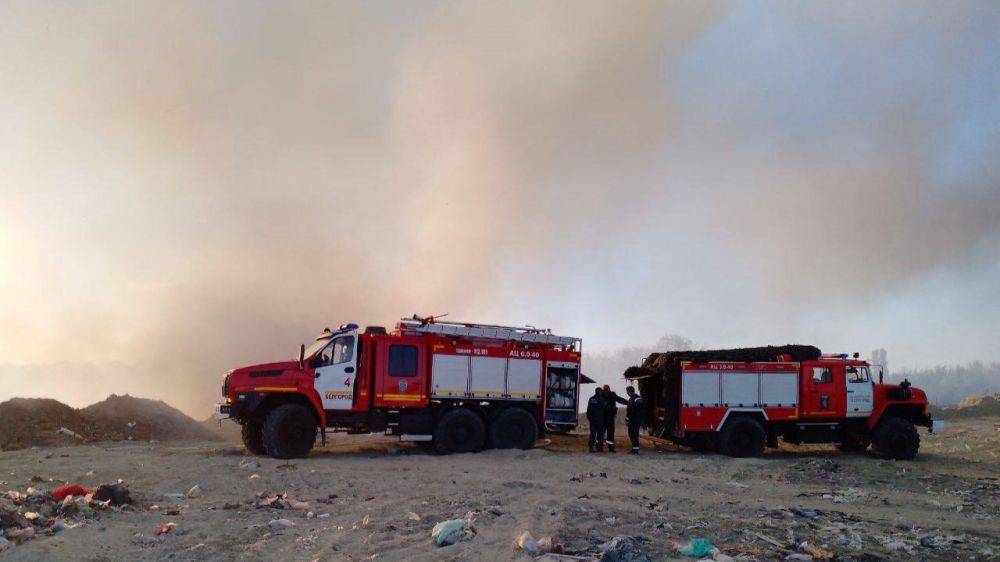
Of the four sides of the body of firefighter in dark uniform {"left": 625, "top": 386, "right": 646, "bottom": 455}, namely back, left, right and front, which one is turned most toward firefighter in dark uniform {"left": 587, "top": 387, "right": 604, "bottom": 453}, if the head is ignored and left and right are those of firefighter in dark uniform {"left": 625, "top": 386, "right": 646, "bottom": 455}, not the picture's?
front

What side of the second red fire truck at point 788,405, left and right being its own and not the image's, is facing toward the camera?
right

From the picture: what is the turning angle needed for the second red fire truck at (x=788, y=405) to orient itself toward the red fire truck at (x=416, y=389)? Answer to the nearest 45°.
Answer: approximately 135° to its right

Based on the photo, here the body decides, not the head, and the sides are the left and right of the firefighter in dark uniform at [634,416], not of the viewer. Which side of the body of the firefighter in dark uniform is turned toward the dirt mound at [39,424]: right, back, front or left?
front

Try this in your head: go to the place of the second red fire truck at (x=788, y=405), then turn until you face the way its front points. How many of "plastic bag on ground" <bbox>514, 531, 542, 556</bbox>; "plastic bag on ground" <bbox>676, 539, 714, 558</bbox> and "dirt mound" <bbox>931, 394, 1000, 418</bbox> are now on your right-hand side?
2

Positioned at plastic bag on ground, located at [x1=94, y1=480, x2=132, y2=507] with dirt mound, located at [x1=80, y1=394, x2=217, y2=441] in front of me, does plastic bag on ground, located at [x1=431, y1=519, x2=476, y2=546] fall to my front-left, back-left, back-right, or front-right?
back-right

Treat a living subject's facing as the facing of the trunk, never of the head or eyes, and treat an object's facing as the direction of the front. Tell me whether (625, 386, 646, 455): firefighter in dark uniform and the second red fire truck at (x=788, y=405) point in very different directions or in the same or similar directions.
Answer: very different directions

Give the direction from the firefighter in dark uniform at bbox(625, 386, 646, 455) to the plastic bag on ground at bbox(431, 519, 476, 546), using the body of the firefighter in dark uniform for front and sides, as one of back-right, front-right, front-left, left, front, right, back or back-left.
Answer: left

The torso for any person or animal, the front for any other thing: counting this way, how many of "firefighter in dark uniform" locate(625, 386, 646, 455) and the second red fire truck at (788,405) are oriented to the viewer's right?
1

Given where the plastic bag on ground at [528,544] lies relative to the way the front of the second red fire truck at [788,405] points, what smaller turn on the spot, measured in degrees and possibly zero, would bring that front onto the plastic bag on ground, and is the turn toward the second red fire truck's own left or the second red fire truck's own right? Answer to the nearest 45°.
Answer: approximately 90° to the second red fire truck's own right

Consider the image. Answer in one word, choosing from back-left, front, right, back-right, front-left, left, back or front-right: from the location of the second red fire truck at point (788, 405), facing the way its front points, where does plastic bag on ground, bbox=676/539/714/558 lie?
right

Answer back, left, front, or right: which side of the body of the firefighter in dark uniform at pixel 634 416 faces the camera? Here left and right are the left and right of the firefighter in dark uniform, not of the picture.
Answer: left
